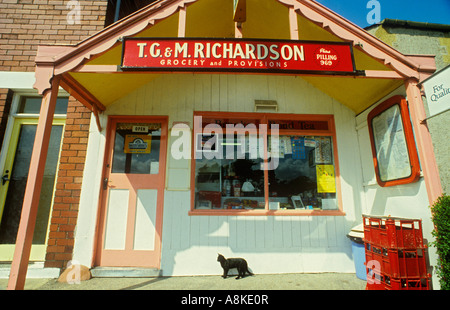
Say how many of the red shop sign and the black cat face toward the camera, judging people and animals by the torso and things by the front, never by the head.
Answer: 1

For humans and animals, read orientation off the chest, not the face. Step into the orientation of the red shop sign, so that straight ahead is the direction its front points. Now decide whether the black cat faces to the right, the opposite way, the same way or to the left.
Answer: to the right

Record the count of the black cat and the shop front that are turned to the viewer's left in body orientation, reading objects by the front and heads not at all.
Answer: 1

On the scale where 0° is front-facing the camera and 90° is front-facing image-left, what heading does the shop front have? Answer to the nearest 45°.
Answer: approximately 0°

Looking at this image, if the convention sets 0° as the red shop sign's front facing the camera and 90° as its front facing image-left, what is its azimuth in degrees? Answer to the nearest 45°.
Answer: approximately 0°

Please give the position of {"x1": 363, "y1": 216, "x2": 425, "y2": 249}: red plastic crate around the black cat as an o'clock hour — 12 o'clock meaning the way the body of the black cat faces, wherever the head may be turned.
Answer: The red plastic crate is roughly at 7 o'clock from the black cat.

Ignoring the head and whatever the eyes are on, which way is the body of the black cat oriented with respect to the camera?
to the viewer's left

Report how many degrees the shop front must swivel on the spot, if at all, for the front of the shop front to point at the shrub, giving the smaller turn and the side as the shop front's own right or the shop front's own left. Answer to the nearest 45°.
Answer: approximately 45° to the shop front's own left

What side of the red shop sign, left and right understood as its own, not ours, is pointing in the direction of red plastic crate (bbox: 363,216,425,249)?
left

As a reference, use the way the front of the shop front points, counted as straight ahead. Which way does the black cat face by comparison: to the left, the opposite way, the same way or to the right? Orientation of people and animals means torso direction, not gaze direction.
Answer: to the right

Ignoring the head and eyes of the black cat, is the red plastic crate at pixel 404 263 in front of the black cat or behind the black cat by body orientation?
behind
